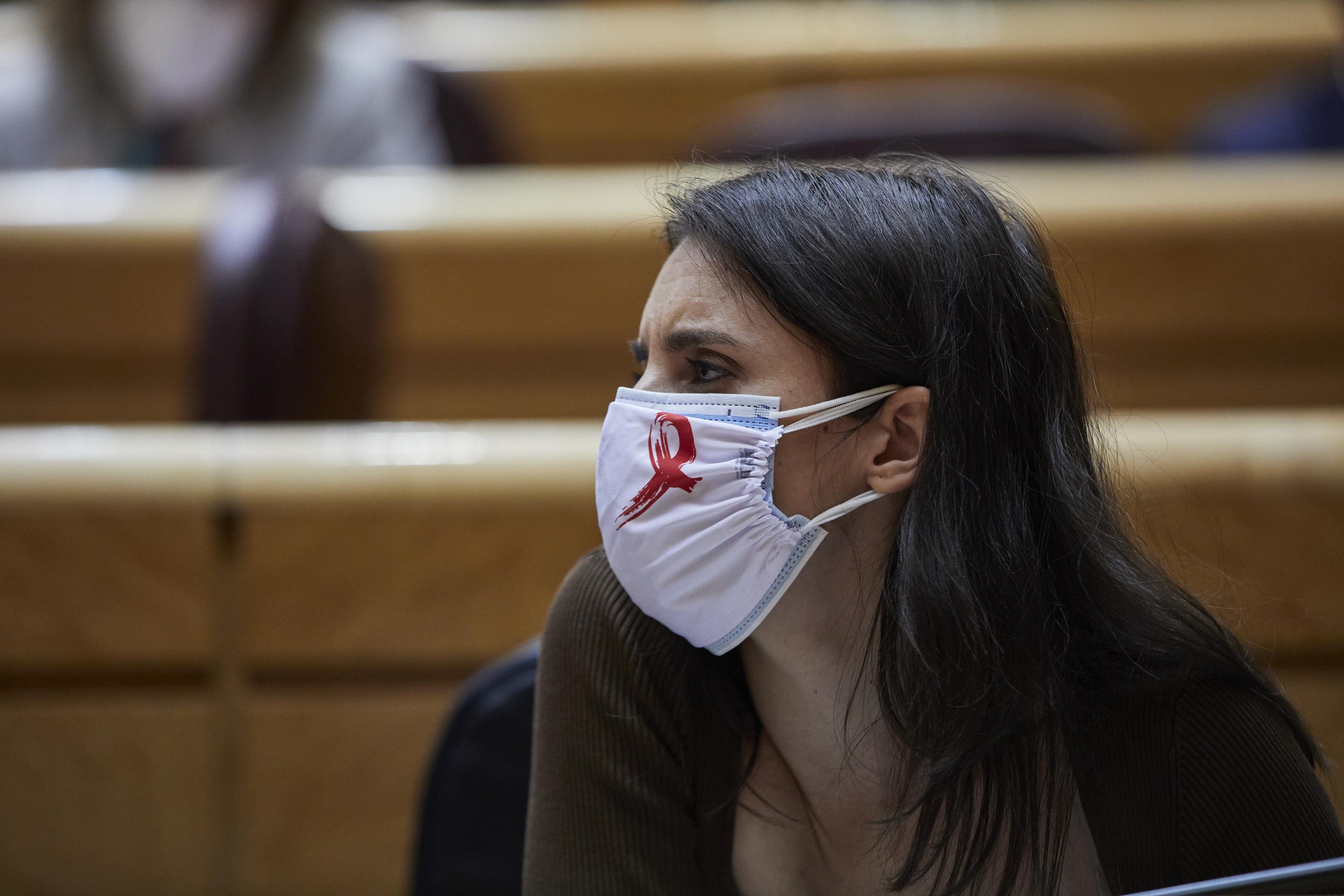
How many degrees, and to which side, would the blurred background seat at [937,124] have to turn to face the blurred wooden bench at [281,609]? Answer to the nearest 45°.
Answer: approximately 45° to its right

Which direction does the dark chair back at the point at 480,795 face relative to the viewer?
toward the camera

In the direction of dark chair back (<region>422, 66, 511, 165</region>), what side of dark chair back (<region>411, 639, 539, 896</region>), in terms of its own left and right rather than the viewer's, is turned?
back

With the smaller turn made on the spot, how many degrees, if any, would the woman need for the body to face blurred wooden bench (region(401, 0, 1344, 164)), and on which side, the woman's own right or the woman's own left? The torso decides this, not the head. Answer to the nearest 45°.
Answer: approximately 135° to the woman's own right

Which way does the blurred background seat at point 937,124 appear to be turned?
toward the camera

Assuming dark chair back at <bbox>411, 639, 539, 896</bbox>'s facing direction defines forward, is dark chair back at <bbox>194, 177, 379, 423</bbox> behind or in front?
behind

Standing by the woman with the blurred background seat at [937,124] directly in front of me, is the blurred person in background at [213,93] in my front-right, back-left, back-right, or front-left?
front-left

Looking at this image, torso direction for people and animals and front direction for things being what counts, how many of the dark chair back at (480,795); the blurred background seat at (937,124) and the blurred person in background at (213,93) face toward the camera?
3

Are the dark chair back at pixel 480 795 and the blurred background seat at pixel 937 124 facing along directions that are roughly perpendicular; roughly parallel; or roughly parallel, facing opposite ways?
roughly parallel

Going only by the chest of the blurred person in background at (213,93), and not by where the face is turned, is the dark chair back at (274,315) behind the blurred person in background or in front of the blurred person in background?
in front

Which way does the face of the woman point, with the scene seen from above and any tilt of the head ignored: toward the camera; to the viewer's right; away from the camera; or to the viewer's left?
to the viewer's left
